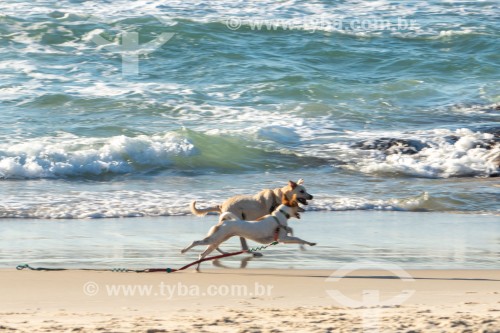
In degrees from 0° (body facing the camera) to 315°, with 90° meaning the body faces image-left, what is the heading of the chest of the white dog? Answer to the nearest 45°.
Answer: approximately 270°
